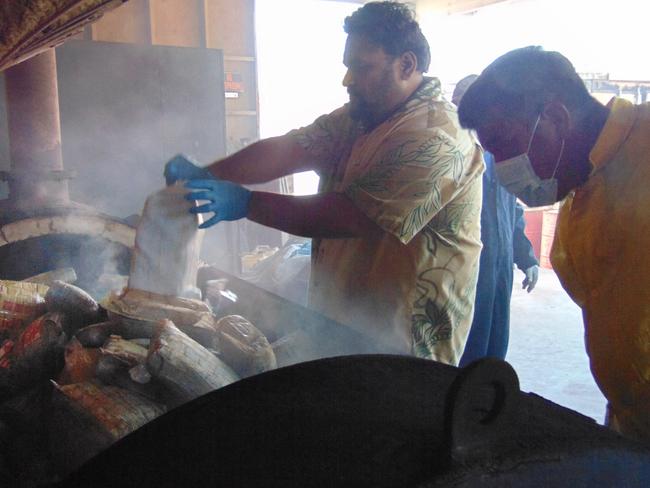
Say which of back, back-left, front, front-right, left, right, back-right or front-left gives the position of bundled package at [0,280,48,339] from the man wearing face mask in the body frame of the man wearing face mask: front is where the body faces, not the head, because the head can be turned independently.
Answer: front

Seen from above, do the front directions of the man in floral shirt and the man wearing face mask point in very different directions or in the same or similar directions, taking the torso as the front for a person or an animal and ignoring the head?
same or similar directions

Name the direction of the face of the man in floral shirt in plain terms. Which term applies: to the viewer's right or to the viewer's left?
to the viewer's left

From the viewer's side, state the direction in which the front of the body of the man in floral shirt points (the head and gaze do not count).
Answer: to the viewer's left

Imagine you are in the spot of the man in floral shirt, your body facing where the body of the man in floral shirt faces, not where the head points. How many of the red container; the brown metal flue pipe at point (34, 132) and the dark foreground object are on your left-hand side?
1

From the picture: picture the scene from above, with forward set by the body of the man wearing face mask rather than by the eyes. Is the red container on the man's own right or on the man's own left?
on the man's own right

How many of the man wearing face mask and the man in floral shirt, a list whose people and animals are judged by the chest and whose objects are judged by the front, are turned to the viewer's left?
2

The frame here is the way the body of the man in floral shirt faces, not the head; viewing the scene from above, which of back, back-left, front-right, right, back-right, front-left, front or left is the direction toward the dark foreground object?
left

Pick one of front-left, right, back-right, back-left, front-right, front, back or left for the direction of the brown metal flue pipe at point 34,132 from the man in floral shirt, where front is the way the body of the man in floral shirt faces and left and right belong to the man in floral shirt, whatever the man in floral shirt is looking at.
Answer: front-right

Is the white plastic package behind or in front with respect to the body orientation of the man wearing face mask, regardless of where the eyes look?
in front

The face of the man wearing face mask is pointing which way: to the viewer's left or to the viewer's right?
to the viewer's left

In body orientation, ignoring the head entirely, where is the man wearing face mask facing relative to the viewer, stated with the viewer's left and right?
facing to the left of the viewer
